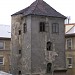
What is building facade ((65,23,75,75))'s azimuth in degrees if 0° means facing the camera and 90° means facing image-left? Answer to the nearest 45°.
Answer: approximately 0°

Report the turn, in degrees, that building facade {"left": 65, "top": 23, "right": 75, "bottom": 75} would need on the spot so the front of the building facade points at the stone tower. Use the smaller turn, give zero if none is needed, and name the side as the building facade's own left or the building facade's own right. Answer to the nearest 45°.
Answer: approximately 45° to the building facade's own right
